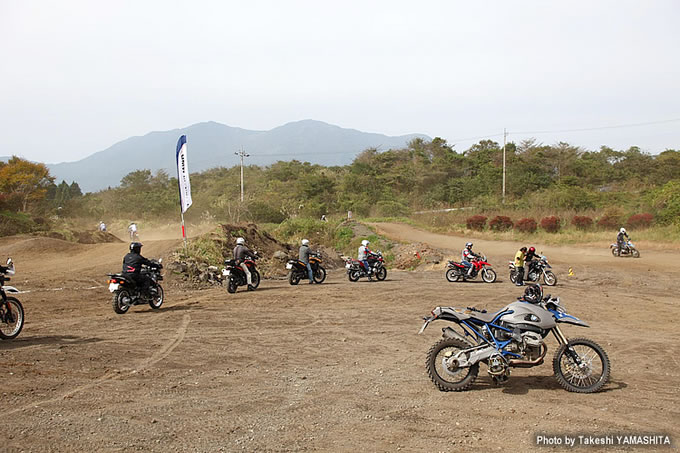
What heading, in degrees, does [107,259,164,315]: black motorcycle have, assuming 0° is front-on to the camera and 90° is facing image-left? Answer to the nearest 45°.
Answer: approximately 225°

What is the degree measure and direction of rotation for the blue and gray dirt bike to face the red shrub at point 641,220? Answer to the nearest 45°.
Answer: approximately 90° to its left

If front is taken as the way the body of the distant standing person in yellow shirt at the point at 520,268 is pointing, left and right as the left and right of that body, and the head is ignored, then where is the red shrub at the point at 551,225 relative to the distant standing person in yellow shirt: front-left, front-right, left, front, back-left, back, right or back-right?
left

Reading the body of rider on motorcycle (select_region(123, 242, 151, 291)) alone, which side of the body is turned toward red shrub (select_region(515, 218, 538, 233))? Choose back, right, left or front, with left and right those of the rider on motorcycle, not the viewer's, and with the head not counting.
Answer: front

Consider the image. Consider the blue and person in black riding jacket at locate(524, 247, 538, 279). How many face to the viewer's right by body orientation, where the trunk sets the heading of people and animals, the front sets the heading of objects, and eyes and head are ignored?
2

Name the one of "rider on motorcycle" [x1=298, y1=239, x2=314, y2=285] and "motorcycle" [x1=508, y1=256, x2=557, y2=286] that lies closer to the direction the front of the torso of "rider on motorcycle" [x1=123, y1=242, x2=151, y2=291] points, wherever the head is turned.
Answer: the rider on motorcycle

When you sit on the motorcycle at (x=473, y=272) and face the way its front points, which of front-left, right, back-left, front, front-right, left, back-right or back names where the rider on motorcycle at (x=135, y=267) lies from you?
back-right
